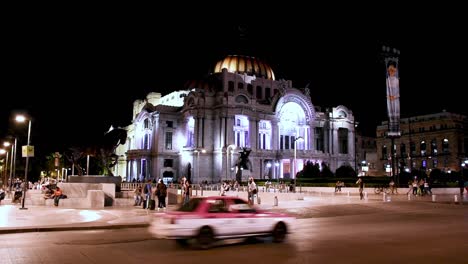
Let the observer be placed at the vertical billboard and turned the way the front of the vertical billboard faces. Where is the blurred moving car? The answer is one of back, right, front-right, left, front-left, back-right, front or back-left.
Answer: front

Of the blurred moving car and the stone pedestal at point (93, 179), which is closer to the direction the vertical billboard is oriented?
the blurred moving car

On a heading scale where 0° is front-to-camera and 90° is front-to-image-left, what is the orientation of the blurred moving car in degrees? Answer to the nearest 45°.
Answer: approximately 225°

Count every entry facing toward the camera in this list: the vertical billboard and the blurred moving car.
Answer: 1

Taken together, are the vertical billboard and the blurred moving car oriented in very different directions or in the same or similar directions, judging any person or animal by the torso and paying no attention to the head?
very different directions

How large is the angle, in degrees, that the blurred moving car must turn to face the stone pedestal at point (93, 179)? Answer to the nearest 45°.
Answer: approximately 90° to its left

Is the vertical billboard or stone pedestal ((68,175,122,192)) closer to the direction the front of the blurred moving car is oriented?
the vertical billboard

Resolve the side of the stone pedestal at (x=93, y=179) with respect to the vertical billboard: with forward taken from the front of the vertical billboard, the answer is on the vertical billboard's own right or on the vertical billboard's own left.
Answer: on the vertical billboard's own right

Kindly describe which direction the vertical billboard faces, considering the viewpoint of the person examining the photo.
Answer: facing the viewer
